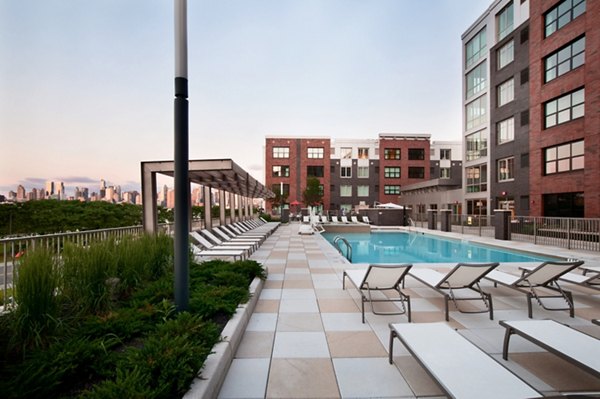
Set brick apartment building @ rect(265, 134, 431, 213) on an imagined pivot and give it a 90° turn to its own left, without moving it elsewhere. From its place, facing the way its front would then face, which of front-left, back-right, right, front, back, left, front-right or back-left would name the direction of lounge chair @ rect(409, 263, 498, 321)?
right

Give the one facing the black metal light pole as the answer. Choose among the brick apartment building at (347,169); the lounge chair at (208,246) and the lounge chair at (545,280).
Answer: the brick apartment building

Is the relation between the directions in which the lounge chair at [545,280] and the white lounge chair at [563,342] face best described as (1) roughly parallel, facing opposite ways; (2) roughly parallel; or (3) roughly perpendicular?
roughly parallel

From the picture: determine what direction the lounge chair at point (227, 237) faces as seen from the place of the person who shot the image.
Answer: facing to the right of the viewer

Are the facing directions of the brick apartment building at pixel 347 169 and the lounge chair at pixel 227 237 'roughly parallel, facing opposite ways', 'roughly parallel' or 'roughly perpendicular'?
roughly perpendicular

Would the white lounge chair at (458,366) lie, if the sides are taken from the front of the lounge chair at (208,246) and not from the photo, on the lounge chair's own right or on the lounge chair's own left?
on the lounge chair's own right

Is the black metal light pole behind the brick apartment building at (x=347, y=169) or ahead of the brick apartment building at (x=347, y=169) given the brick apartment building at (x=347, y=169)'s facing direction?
ahead

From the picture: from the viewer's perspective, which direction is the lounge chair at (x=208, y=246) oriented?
to the viewer's right

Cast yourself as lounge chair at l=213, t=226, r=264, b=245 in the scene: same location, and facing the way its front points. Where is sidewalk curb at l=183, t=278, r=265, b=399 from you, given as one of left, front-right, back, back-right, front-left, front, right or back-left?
right

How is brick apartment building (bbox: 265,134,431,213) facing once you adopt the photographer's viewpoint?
facing the viewer

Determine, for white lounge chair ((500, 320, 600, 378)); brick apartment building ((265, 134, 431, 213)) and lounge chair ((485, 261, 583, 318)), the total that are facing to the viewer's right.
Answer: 0

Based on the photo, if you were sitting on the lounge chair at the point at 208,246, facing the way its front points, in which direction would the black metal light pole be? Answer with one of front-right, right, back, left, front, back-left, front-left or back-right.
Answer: right
